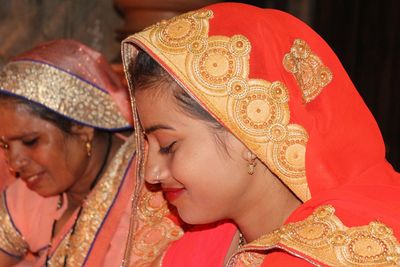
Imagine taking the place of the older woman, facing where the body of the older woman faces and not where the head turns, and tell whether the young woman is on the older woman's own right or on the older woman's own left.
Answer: on the older woman's own left

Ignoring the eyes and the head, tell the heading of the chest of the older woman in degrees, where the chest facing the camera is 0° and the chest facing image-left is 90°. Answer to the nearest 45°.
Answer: approximately 45°

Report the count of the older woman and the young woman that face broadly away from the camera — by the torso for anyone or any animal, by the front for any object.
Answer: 0

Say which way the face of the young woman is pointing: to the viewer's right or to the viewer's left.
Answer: to the viewer's left

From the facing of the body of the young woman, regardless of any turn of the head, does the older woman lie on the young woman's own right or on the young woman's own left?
on the young woman's own right

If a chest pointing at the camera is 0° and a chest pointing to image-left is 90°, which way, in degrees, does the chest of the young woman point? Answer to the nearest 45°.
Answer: approximately 90°
